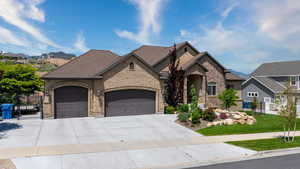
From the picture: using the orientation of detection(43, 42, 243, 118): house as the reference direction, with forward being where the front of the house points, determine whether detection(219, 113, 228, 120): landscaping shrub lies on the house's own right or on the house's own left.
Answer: on the house's own left

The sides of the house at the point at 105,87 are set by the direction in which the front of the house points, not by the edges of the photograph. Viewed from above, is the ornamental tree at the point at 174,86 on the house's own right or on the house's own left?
on the house's own left

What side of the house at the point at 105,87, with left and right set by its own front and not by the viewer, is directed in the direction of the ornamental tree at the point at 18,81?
right

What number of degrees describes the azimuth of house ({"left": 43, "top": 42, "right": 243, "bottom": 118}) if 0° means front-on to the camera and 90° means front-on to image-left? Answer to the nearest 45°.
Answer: approximately 0°

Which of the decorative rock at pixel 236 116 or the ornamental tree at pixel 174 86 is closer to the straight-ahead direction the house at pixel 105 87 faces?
the decorative rock

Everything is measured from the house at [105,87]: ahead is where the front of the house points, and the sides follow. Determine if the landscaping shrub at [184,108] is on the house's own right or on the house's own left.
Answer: on the house's own left

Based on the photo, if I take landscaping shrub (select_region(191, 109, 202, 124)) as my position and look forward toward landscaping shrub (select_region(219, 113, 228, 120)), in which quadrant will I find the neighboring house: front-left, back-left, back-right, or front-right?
front-left

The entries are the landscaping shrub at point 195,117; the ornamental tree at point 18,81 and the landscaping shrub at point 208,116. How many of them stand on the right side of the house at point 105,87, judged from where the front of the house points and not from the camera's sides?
1

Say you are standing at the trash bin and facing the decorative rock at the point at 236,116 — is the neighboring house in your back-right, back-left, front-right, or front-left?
front-left

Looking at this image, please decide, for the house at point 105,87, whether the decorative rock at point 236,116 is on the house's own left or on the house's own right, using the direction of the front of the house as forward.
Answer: on the house's own left
